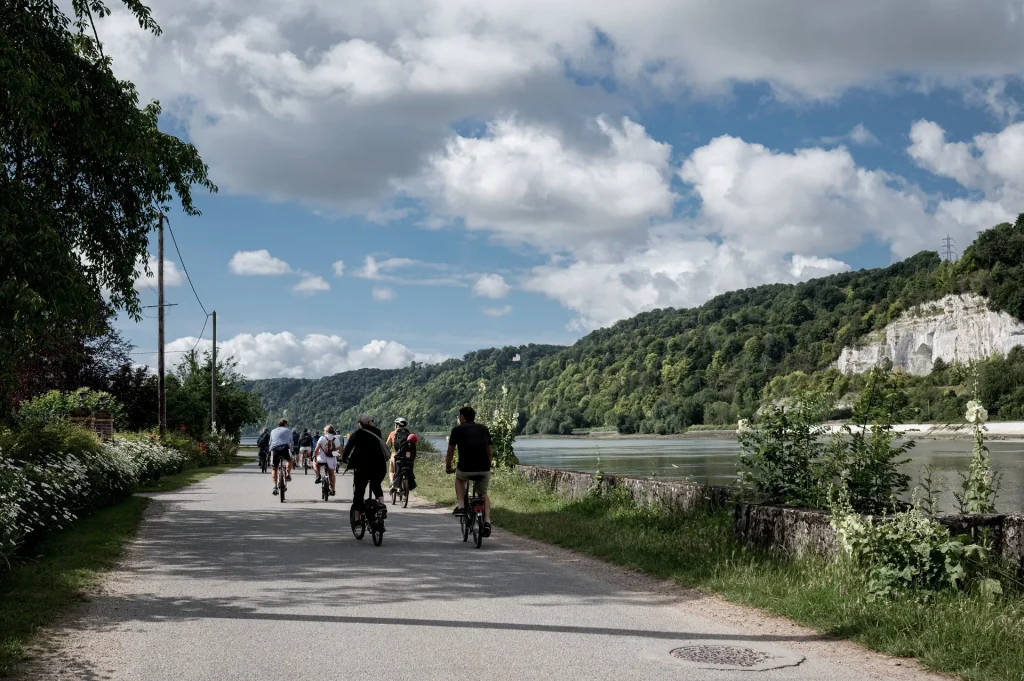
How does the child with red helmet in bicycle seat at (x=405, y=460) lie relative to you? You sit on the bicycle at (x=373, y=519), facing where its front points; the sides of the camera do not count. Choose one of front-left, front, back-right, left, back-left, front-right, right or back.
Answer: front

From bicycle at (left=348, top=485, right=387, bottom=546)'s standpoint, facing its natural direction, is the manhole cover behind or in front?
behind

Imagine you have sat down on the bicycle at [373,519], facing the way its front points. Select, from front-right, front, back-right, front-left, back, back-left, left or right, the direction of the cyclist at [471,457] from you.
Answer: right

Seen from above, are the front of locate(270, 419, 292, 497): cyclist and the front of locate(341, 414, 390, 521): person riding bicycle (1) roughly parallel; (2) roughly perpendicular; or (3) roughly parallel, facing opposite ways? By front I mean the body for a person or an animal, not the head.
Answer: roughly parallel

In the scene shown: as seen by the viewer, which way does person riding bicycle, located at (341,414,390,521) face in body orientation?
away from the camera

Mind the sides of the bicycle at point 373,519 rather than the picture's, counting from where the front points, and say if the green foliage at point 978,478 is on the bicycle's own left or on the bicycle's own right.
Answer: on the bicycle's own right

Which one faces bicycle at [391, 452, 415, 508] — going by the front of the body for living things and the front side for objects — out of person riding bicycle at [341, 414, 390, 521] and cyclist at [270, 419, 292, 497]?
the person riding bicycle

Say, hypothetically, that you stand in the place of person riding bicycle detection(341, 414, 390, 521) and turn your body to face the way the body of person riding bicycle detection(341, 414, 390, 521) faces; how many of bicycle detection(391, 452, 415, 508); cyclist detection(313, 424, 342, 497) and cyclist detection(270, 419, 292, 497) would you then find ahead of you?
3

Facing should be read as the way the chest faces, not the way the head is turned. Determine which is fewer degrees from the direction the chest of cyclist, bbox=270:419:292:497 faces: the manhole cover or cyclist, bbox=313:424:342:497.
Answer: the cyclist

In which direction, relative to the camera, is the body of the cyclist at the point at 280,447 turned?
away from the camera

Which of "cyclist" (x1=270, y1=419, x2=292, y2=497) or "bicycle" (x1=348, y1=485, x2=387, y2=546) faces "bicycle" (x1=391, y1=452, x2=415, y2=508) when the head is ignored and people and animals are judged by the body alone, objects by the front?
"bicycle" (x1=348, y1=485, x2=387, y2=546)

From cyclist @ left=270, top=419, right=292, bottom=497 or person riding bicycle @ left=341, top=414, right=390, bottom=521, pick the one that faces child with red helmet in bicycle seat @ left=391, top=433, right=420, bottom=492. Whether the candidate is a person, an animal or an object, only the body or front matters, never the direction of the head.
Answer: person riding bicycle @ left=341, top=414, right=390, bottom=521

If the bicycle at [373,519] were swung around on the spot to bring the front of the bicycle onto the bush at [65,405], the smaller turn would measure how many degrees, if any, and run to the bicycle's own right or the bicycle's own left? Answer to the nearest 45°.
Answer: approximately 45° to the bicycle's own left

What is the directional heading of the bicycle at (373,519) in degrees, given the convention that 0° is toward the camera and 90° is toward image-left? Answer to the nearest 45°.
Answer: approximately 180°

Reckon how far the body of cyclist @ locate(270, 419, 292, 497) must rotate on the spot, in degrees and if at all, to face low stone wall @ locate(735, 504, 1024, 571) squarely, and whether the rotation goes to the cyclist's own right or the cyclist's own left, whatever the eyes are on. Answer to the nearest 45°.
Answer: approximately 180°

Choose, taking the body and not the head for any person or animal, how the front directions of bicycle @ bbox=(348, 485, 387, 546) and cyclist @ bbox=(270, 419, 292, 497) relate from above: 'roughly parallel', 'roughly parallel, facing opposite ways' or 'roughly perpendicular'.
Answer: roughly parallel

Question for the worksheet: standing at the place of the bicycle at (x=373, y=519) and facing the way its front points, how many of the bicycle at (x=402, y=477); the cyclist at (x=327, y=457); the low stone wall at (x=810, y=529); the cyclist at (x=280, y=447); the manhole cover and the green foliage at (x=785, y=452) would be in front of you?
3
